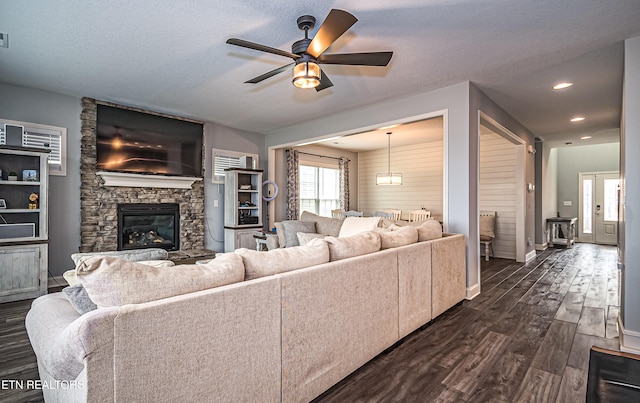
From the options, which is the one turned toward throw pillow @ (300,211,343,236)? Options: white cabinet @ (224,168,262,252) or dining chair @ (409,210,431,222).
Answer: the white cabinet

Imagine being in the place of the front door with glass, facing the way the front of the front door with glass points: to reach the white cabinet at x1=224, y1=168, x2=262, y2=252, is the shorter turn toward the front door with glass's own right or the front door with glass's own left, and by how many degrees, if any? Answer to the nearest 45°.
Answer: approximately 45° to the front door with glass's own right

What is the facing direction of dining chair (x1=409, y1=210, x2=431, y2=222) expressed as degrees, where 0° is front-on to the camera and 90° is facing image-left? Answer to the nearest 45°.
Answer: approximately 135°

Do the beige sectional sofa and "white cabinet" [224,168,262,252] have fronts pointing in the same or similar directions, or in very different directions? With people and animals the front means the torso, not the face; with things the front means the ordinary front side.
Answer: very different directions

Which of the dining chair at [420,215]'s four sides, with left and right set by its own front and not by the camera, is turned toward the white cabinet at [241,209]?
left

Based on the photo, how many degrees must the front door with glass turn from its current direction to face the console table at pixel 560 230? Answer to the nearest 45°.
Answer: approximately 45° to its right

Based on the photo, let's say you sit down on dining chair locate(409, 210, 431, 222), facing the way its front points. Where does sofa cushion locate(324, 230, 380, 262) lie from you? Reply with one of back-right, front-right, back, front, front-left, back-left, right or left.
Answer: back-left

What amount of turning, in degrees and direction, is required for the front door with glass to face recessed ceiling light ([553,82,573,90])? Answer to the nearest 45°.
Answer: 0° — it already faces it

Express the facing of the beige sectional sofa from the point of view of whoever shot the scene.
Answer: facing away from the viewer and to the left of the viewer
